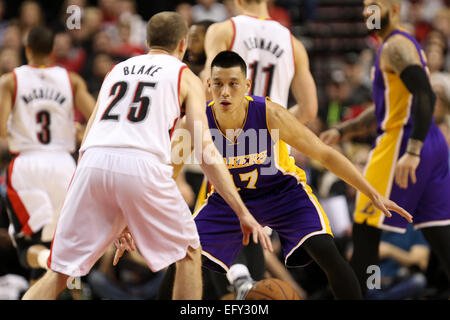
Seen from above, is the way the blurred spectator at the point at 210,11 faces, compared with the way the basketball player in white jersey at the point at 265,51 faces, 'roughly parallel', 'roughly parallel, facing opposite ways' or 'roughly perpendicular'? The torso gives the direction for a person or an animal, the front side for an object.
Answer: roughly parallel, facing opposite ways

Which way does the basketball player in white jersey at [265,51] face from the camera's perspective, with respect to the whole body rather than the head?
away from the camera

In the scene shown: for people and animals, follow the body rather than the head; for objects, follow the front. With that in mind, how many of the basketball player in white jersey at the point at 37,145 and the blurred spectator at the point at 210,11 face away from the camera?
1

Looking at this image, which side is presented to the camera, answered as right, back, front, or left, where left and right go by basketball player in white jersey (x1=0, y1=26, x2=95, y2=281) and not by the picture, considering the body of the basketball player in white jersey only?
back

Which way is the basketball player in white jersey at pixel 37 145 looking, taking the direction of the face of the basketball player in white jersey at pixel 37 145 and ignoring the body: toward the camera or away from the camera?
away from the camera

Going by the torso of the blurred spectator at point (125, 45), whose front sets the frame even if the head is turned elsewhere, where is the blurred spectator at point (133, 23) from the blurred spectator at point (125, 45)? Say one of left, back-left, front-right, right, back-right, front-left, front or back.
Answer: back

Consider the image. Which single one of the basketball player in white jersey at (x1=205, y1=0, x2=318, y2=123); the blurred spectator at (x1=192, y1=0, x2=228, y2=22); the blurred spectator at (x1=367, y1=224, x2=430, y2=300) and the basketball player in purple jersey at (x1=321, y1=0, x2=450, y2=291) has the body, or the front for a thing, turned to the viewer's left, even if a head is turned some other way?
the basketball player in purple jersey

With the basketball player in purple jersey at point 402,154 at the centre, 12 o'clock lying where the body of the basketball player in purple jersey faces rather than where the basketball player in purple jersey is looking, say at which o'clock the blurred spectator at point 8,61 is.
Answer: The blurred spectator is roughly at 1 o'clock from the basketball player in purple jersey.

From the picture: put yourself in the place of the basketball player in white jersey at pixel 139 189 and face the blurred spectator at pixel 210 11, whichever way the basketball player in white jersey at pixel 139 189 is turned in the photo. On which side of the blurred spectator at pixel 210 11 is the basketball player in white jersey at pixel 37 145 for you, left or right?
left

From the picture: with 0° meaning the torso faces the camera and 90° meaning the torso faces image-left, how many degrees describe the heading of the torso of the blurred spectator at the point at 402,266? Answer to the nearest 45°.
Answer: approximately 0°

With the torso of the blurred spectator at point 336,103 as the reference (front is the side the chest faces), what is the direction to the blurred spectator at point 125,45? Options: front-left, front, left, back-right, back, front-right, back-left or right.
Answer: right

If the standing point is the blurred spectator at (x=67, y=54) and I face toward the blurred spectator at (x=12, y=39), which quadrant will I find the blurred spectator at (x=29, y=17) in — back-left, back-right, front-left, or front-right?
front-right

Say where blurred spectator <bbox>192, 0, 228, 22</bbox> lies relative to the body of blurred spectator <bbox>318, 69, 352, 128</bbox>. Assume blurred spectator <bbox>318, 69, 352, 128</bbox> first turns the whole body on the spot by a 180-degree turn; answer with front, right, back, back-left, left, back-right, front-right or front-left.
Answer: front-left

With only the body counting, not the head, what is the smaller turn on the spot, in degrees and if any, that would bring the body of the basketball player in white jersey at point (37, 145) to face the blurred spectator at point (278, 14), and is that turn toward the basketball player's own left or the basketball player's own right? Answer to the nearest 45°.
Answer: approximately 45° to the basketball player's own right

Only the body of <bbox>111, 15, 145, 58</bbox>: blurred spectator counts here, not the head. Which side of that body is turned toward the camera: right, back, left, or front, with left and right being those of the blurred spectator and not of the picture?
front

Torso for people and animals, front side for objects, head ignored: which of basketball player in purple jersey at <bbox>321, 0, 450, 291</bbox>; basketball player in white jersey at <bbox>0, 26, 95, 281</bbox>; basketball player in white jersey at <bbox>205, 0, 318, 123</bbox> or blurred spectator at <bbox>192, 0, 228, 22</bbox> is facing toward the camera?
the blurred spectator

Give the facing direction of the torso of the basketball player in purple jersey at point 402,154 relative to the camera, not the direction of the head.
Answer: to the viewer's left
